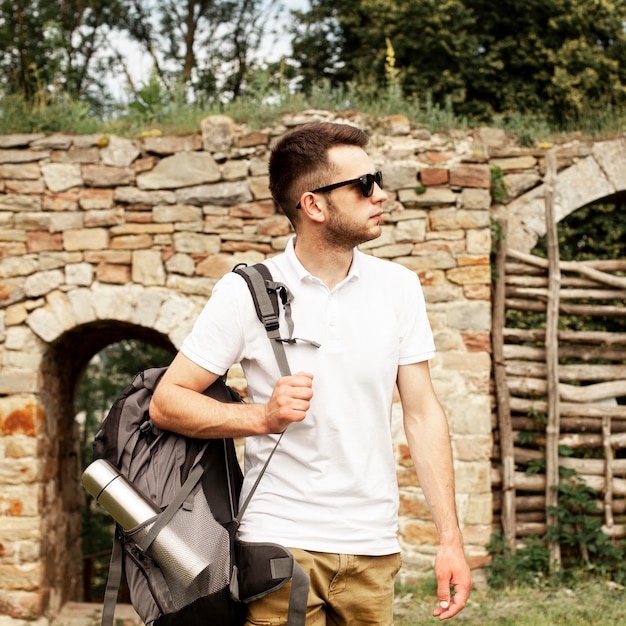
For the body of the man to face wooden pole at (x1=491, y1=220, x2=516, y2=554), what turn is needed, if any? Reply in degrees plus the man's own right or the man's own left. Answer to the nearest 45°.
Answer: approximately 180°

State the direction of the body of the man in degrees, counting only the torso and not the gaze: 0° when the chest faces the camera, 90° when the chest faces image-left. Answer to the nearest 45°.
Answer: approximately 0°

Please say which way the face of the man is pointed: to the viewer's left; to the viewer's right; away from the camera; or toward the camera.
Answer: to the viewer's right

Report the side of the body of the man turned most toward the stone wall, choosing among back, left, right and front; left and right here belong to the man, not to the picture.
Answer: back

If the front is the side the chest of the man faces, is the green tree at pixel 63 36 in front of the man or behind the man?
behind

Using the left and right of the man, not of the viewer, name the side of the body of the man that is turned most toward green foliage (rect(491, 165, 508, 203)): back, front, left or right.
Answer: back
